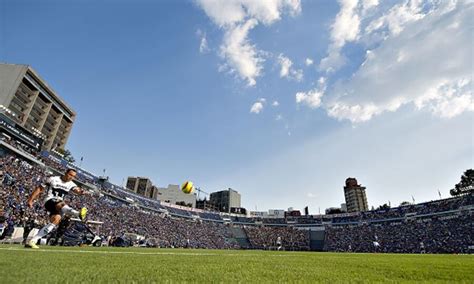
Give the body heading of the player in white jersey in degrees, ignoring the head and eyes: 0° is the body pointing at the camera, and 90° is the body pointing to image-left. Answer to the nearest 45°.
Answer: approximately 315°
